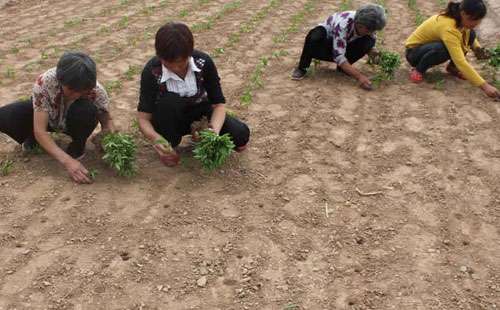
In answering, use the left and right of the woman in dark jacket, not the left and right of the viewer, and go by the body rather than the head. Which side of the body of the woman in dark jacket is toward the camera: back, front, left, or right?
front

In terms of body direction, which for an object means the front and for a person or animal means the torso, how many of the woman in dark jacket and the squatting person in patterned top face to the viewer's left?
0

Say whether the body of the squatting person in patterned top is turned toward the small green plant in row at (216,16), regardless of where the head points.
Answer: no

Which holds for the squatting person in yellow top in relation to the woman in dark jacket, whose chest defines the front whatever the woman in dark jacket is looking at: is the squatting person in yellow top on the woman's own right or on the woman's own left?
on the woman's own left

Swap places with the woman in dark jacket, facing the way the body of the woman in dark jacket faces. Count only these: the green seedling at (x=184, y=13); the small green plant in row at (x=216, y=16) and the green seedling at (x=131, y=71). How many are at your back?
3

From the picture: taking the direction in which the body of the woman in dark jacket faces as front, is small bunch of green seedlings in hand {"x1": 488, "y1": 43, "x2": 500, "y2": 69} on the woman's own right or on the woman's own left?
on the woman's own left

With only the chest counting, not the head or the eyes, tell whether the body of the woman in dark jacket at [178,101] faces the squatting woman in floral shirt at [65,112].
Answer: no

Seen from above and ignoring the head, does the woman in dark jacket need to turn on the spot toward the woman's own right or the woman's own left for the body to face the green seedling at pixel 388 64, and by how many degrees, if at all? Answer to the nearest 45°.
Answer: approximately 135° to the woman's own left

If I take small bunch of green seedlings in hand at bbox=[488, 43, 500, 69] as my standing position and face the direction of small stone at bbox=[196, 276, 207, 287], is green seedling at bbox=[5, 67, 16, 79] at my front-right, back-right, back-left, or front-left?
front-right

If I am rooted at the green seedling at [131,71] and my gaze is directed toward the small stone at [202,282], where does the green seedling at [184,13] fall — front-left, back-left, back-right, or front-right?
back-left

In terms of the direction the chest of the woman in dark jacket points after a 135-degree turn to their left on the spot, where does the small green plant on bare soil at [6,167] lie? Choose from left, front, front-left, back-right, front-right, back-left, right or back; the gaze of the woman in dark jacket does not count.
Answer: back-left

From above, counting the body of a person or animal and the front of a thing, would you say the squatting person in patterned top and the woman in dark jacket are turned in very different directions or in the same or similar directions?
same or similar directions

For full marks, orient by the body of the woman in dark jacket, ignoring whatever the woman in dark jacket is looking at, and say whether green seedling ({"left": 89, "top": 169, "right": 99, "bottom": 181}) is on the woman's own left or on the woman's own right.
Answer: on the woman's own right

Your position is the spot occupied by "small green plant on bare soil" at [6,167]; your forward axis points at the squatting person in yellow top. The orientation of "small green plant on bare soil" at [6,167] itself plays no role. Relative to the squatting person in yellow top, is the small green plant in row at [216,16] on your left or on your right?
left

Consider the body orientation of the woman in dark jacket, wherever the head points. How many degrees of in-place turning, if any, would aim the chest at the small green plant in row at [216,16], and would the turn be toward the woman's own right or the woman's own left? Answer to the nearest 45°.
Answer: approximately 180°

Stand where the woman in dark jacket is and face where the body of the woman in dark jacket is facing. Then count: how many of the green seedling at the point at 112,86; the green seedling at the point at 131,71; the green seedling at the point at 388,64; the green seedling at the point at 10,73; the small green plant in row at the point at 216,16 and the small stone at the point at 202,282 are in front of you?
1

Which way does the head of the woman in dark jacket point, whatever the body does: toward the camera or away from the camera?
toward the camera

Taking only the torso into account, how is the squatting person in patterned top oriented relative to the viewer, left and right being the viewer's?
facing the viewer and to the right of the viewer

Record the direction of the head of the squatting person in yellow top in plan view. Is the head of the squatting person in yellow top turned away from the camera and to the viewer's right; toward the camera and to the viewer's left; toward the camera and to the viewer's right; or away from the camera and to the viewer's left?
toward the camera and to the viewer's right

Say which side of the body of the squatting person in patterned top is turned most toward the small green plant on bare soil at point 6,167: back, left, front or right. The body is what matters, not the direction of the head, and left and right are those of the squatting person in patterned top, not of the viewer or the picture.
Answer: right
